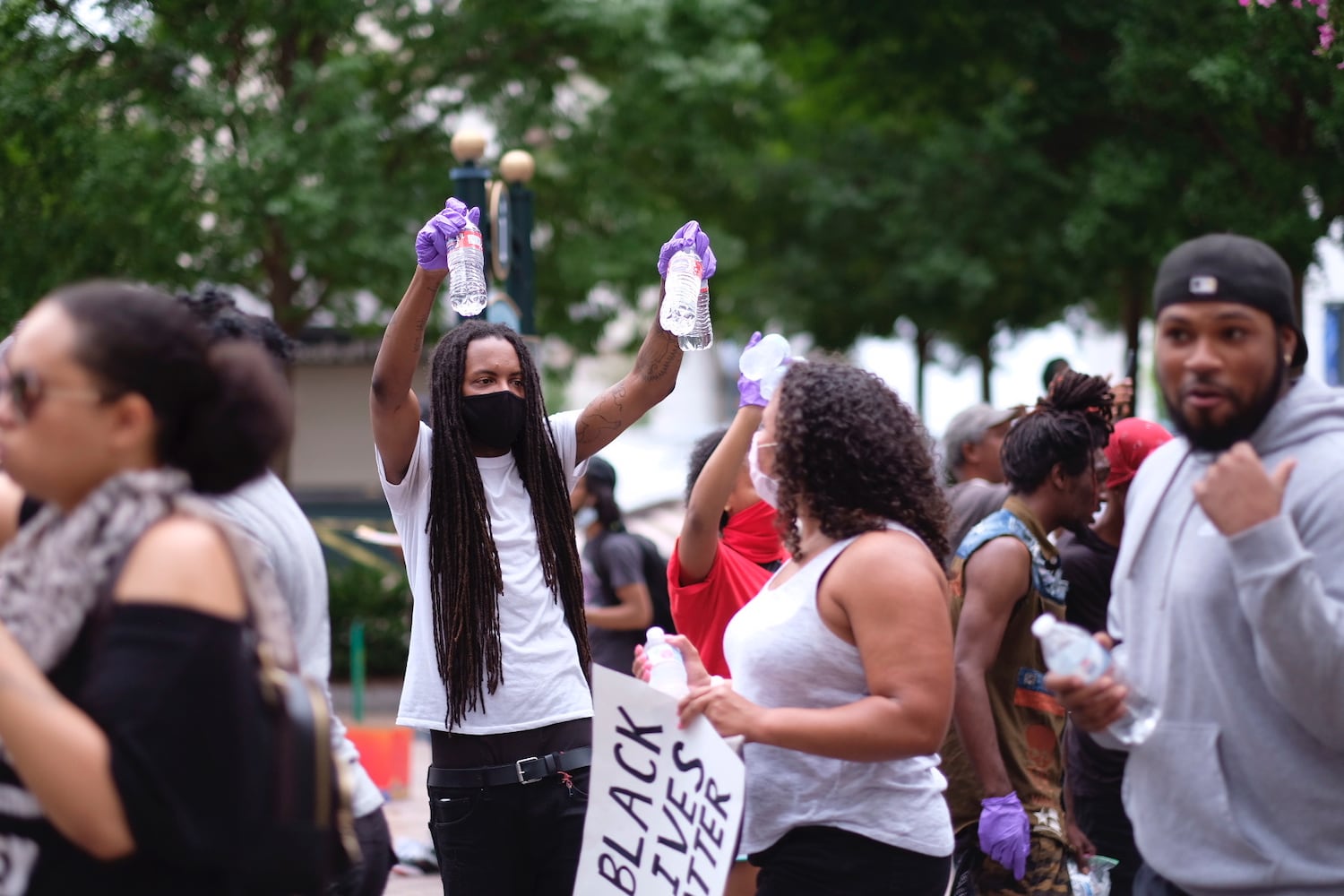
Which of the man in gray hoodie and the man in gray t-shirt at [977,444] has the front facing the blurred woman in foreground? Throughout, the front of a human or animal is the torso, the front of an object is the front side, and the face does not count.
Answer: the man in gray hoodie

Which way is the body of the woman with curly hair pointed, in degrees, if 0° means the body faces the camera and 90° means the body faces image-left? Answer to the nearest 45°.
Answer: approximately 90°

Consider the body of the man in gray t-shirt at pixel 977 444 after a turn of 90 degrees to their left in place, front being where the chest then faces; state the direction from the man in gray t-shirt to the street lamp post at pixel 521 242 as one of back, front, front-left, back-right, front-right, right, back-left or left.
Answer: front-left

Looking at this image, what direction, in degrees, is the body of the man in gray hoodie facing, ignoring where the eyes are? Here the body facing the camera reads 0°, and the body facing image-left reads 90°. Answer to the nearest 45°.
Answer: approximately 45°

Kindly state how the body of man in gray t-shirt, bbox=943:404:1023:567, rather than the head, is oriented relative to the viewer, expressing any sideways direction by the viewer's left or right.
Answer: facing to the right of the viewer

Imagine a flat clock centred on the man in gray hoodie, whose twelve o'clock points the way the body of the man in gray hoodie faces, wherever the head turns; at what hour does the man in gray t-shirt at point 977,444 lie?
The man in gray t-shirt is roughly at 4 o'clock from the man in gray hoodie.

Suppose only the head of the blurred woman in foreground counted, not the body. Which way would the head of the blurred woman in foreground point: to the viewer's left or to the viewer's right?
to the viewer's left

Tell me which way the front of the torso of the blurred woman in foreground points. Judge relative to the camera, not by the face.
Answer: to the viewer's left
